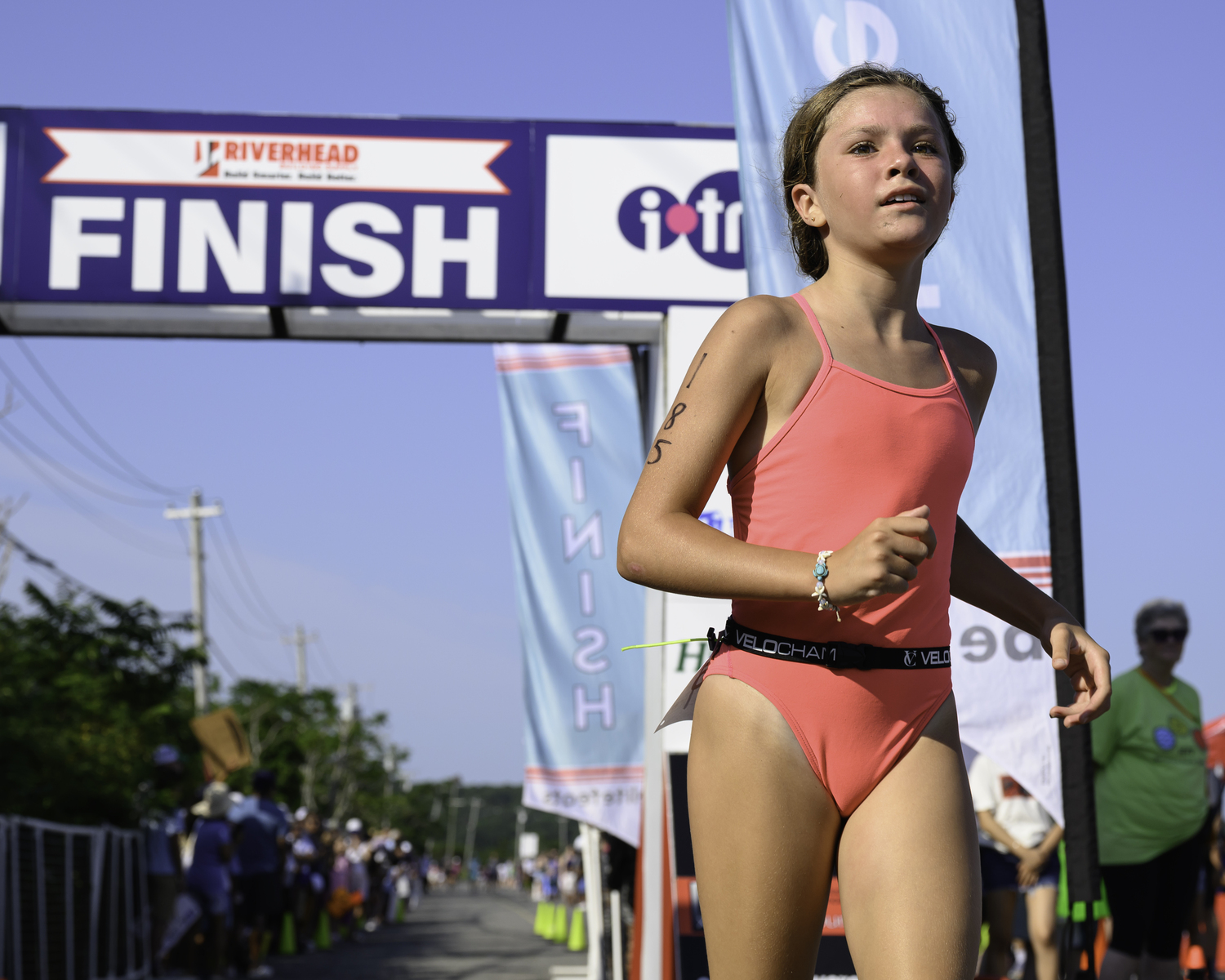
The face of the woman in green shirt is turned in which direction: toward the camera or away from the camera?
toward the camera

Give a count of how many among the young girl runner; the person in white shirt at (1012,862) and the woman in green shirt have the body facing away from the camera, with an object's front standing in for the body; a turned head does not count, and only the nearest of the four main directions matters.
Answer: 0

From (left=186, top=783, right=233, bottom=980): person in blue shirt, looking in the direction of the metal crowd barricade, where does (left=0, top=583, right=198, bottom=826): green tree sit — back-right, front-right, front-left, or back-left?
back-right

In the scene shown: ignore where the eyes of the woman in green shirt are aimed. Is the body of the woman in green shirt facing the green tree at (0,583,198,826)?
no

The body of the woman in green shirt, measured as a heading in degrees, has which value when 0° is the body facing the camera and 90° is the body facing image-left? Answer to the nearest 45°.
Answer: approximately 315°

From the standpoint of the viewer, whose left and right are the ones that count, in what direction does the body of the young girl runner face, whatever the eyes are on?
facing the viewer and to the right of the viewer

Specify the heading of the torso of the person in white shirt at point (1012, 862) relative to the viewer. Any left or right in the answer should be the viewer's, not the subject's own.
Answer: facing the viewer

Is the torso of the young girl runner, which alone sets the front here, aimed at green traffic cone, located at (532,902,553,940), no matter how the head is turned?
no

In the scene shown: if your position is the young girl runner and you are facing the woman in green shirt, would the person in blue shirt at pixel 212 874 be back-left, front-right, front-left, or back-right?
front-left
